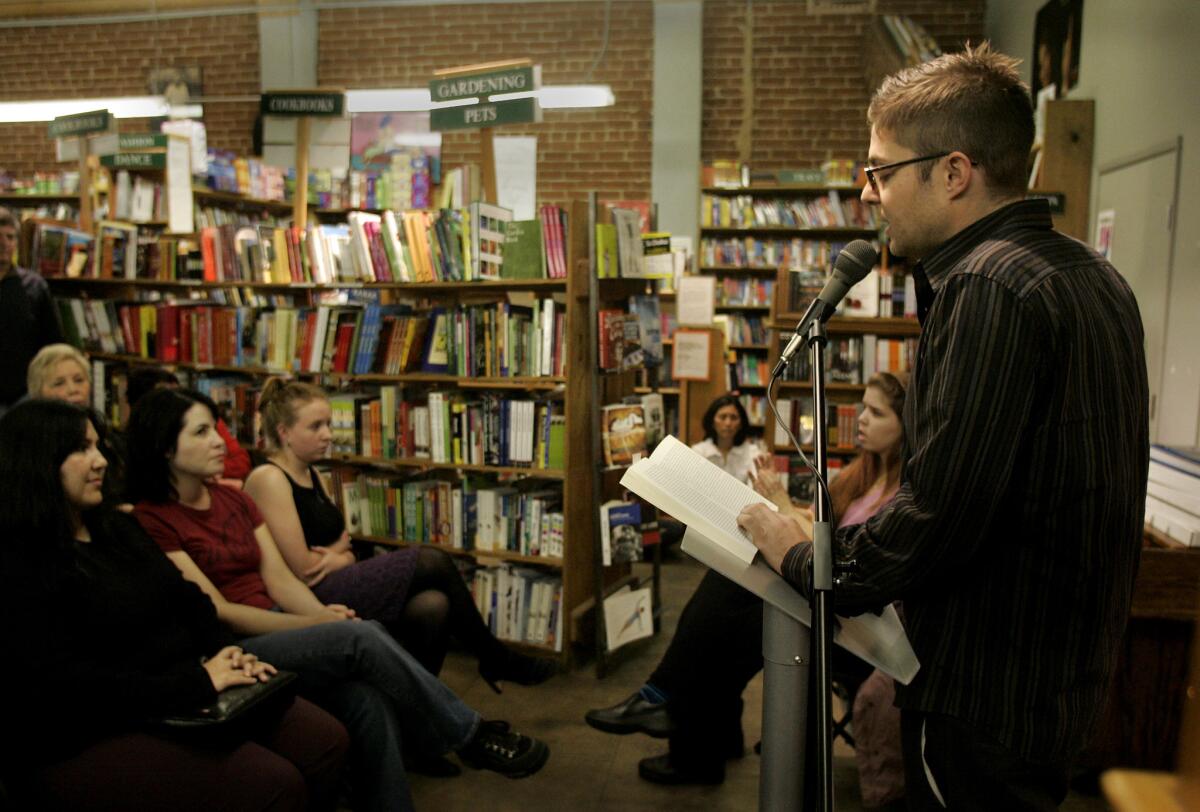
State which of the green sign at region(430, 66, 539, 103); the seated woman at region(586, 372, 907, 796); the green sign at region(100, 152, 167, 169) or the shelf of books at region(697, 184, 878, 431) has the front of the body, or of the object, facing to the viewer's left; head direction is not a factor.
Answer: the seated woman

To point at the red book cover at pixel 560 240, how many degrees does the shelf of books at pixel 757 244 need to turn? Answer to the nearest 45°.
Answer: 0° — it already faces it

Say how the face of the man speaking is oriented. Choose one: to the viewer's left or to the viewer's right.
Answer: to the viewer's left

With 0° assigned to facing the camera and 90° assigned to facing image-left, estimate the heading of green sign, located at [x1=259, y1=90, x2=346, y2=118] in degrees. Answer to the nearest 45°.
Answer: approximately 0°

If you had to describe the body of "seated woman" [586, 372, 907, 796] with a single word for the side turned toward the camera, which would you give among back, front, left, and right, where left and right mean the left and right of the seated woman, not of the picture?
left

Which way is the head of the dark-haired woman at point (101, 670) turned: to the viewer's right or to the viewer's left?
to the viewer's right

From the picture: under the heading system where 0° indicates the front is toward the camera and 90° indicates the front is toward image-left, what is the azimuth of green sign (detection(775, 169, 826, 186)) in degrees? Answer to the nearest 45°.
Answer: approximately 0°

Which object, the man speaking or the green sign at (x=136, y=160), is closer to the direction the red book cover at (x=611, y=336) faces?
the man speaking

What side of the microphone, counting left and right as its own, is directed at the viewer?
right

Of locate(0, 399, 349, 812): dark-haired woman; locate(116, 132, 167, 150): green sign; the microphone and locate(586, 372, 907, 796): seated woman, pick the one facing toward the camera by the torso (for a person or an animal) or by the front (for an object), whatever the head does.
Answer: the green sign
